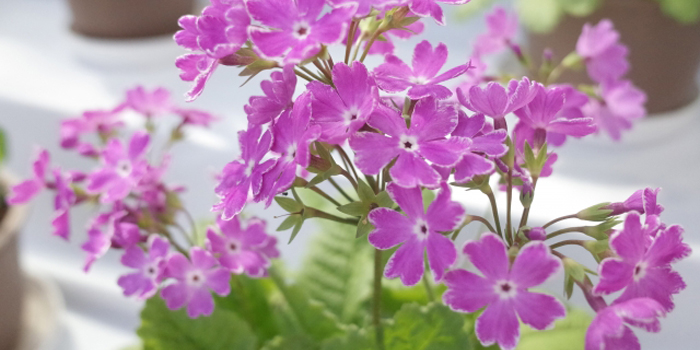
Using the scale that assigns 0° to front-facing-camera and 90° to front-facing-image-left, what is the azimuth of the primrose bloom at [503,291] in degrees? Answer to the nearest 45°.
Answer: approximately 0°
